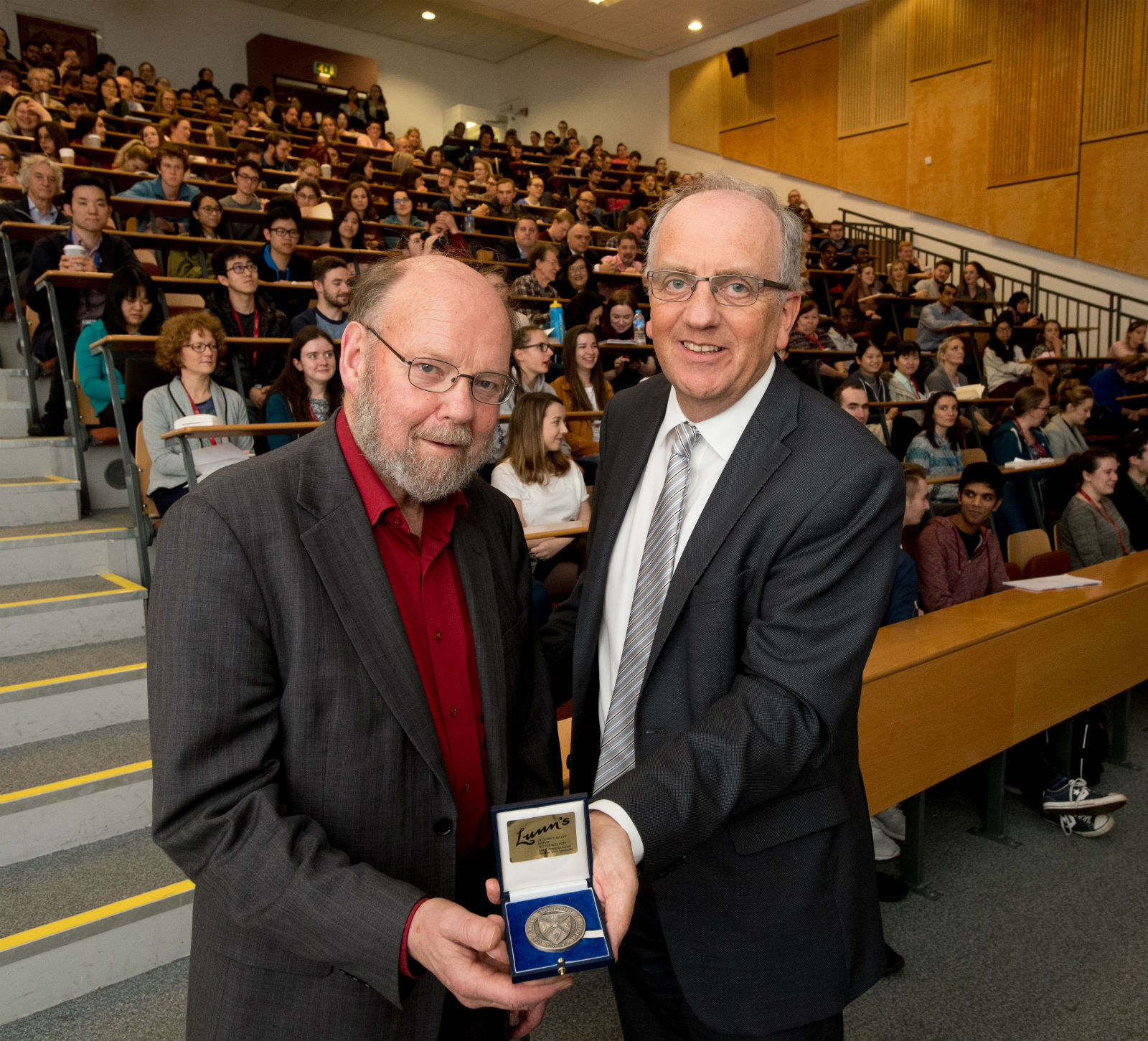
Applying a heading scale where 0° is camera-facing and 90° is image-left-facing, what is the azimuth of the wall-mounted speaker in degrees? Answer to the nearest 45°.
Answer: approximately 45°

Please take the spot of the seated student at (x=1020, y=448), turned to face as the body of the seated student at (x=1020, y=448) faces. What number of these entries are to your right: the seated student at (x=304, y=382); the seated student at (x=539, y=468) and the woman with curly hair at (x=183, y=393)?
3

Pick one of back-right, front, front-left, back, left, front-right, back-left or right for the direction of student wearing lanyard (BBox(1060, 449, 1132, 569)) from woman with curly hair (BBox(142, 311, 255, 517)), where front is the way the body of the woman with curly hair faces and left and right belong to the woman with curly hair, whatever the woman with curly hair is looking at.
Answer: front-left

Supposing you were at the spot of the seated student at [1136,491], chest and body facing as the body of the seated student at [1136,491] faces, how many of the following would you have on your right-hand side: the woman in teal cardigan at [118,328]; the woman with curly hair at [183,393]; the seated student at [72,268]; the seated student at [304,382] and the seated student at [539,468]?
5

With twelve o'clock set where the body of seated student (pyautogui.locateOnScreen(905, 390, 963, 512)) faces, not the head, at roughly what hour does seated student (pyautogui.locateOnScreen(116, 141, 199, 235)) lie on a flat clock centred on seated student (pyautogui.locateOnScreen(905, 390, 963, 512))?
seated student (pyautogui.locateOnScreen(116, 141, 199, 235)) is roughly at 4 o'clock from seated student (pyautogui.locateOnScreen(905, 390, 963, 512)).

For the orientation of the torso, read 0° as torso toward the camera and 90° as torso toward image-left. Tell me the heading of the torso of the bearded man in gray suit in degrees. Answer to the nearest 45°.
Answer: approximately 315°

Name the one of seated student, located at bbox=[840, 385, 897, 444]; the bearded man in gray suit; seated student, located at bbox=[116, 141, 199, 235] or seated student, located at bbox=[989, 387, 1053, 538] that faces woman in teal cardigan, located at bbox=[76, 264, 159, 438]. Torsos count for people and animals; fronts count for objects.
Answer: seated student, located at bbox=[116, 141, 199, 235]

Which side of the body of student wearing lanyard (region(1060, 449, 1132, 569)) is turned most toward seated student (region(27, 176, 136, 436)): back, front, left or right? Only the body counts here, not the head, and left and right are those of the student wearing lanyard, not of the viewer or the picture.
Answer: right

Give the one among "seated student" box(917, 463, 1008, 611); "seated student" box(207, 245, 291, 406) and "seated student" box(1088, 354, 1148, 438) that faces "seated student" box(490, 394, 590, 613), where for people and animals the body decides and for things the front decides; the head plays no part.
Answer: "seated student" box(207, 245, 291, 406)

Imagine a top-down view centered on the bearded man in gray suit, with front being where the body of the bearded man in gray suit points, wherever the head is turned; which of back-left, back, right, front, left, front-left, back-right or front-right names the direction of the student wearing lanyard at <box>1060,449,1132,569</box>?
left
